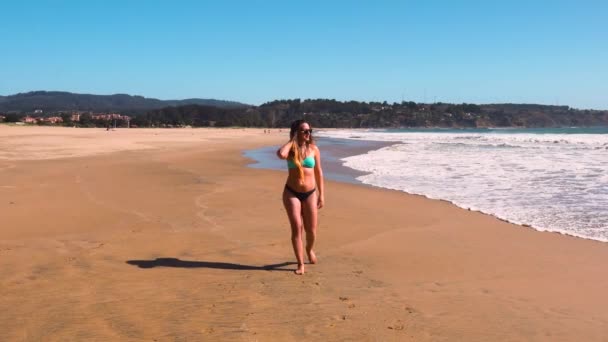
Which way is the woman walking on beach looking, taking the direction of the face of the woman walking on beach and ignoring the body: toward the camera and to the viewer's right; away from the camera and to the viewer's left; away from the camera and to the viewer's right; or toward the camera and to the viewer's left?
toward the camera and to the viewer's right

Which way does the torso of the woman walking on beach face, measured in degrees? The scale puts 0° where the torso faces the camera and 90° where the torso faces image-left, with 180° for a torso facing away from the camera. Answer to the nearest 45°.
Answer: approximately 0°
